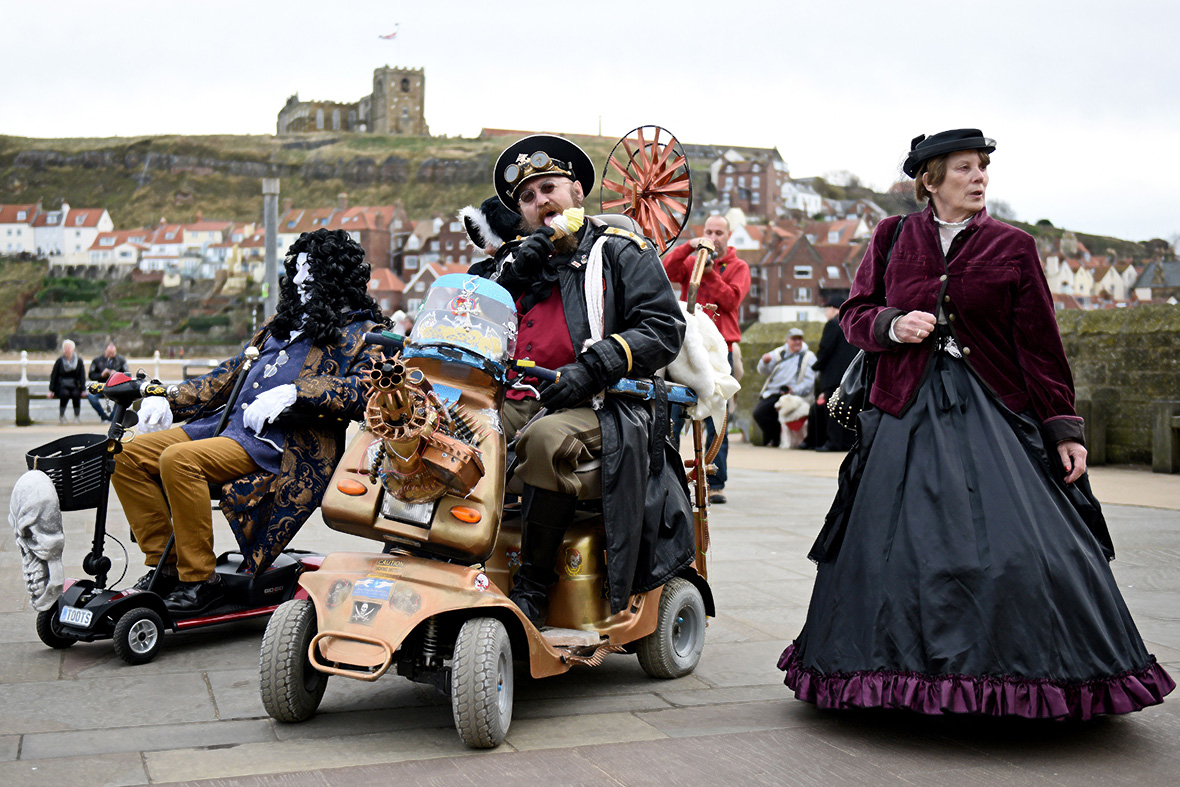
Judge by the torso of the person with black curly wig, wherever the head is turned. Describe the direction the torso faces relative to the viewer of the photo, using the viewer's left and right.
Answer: facing the viewer and to the left of the viewer

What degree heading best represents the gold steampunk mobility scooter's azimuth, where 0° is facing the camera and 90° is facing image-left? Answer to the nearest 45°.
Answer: approximately 45°

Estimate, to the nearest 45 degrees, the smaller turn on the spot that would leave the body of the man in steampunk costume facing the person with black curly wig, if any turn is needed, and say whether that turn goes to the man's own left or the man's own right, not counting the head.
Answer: approximately 90° to the man's own right

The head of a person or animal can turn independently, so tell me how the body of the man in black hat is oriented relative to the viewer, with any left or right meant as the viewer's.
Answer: facing to the left of the viewer

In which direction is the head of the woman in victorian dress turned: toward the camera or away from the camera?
toward the camera

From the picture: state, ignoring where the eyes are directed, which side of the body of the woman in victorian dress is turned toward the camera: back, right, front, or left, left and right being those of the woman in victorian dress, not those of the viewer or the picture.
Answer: front
